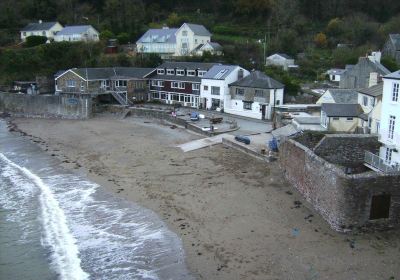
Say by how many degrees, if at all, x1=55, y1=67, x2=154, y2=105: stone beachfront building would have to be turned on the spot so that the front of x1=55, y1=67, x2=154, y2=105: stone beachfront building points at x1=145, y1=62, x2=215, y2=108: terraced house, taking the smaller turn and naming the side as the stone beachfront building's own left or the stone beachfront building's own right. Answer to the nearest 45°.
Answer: approximately 90° to the stone beachfront building's own left

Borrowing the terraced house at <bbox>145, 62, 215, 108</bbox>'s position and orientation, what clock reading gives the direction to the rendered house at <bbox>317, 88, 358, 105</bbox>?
The rendered house is roughly at 9 o'clock from the terraced house.

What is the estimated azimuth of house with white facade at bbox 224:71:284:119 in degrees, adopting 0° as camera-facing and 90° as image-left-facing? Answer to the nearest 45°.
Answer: approximately 45°

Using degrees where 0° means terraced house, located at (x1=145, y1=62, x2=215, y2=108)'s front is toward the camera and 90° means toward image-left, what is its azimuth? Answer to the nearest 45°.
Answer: approximately 45°

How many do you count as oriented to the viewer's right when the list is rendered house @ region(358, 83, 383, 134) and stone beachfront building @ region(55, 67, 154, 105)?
0

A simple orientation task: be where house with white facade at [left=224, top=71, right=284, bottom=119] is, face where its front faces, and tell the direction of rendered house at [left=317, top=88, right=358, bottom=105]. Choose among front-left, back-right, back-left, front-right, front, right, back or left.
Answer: left

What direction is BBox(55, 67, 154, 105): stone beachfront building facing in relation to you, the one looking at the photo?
facing the viewer

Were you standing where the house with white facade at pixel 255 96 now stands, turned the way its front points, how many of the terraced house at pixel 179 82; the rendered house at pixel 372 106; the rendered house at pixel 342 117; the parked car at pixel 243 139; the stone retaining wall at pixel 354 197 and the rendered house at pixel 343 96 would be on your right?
1

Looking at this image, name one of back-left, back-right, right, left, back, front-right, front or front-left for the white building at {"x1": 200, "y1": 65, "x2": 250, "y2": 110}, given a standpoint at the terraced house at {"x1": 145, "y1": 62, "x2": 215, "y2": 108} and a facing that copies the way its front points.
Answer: left

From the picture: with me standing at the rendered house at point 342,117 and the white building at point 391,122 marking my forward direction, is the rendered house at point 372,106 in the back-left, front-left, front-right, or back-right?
front-left

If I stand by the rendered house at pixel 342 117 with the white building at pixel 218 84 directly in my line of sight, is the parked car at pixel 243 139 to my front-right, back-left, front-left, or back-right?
front-left

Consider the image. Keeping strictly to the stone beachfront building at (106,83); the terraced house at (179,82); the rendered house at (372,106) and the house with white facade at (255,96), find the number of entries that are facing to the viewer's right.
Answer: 0

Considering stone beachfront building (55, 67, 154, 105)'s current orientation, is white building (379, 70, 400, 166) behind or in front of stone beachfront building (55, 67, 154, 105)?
in front
